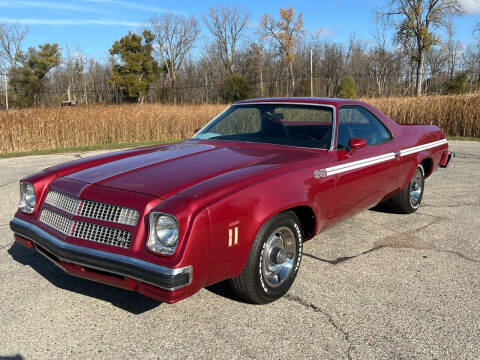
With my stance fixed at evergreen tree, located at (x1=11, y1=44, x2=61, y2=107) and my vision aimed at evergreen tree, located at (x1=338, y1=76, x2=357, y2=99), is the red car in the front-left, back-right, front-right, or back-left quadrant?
front-right

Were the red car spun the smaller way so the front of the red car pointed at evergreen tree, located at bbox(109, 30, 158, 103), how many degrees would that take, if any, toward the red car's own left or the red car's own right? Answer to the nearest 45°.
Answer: approximately 135° to the red car's own right

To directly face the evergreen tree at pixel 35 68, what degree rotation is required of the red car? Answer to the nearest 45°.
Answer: approximately 90° to its right

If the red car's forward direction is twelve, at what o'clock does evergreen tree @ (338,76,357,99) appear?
The evergreen tree is roughly at 5 o'clock from the red car.

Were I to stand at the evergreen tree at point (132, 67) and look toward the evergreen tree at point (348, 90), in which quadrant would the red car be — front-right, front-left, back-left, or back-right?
front-right

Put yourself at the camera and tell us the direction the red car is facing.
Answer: facing the viewer and to the left of the viewer
